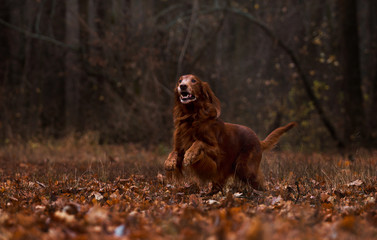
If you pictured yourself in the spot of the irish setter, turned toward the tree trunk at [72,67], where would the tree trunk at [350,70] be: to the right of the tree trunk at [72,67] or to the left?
right

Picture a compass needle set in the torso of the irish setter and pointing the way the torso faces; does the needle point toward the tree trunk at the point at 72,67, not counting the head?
no

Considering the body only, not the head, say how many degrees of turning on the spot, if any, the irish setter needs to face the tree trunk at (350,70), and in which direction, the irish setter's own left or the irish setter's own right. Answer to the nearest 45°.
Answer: approximately 180°

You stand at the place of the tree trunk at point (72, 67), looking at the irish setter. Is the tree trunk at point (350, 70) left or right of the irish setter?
left

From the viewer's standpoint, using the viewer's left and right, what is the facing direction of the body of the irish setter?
facing the viewer and to the left of the viewer
